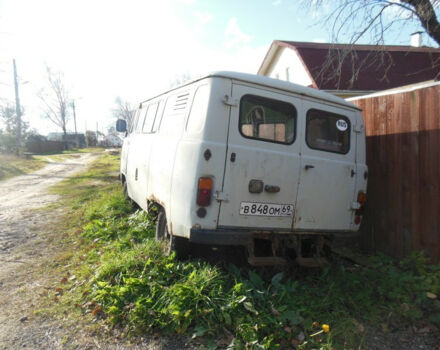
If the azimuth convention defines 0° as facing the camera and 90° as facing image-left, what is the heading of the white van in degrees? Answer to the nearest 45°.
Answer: approximately 135°

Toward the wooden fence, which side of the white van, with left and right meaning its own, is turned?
right

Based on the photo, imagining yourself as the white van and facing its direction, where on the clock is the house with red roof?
The house with red roof is roughly at 2 o'clock from the white van.
